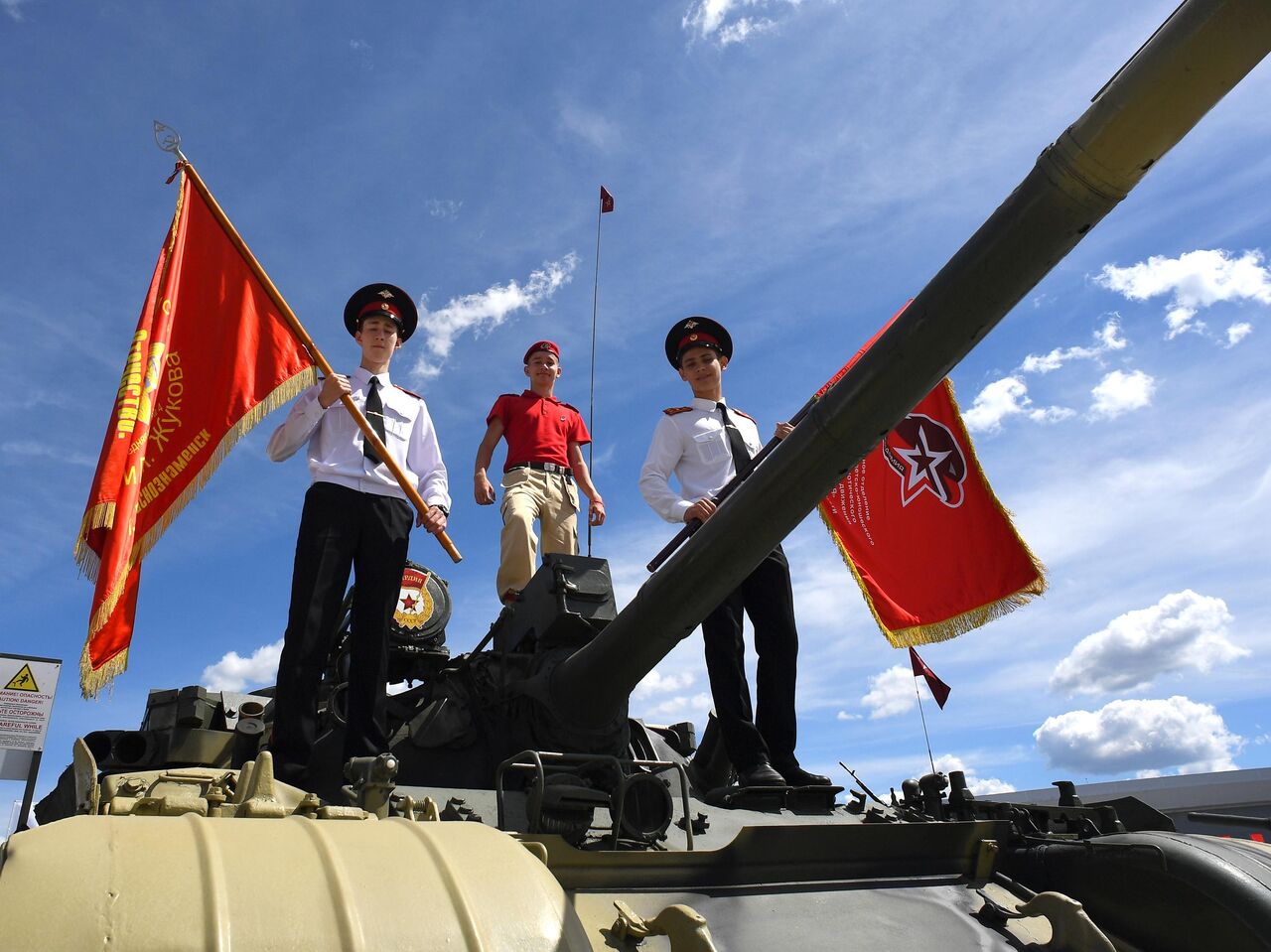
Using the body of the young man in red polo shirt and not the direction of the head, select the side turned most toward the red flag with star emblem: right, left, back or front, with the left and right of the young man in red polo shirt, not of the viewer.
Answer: left

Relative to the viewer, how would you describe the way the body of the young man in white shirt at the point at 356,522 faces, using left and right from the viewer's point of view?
facing the viewer

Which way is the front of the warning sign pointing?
toward the camera

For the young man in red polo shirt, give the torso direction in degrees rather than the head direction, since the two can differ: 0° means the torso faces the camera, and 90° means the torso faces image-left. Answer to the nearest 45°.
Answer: approximately 0°

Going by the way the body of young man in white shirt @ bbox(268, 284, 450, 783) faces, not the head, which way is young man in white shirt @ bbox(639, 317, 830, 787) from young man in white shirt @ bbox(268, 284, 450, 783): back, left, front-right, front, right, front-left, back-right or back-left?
left

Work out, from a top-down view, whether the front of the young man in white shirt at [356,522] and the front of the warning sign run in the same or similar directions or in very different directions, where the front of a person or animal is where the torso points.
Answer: same or similar directions

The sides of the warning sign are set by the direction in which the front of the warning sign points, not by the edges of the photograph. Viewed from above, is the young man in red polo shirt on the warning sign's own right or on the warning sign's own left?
on the warning sign's own left

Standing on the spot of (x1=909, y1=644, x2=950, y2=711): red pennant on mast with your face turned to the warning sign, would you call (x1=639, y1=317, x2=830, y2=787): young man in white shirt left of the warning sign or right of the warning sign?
left
